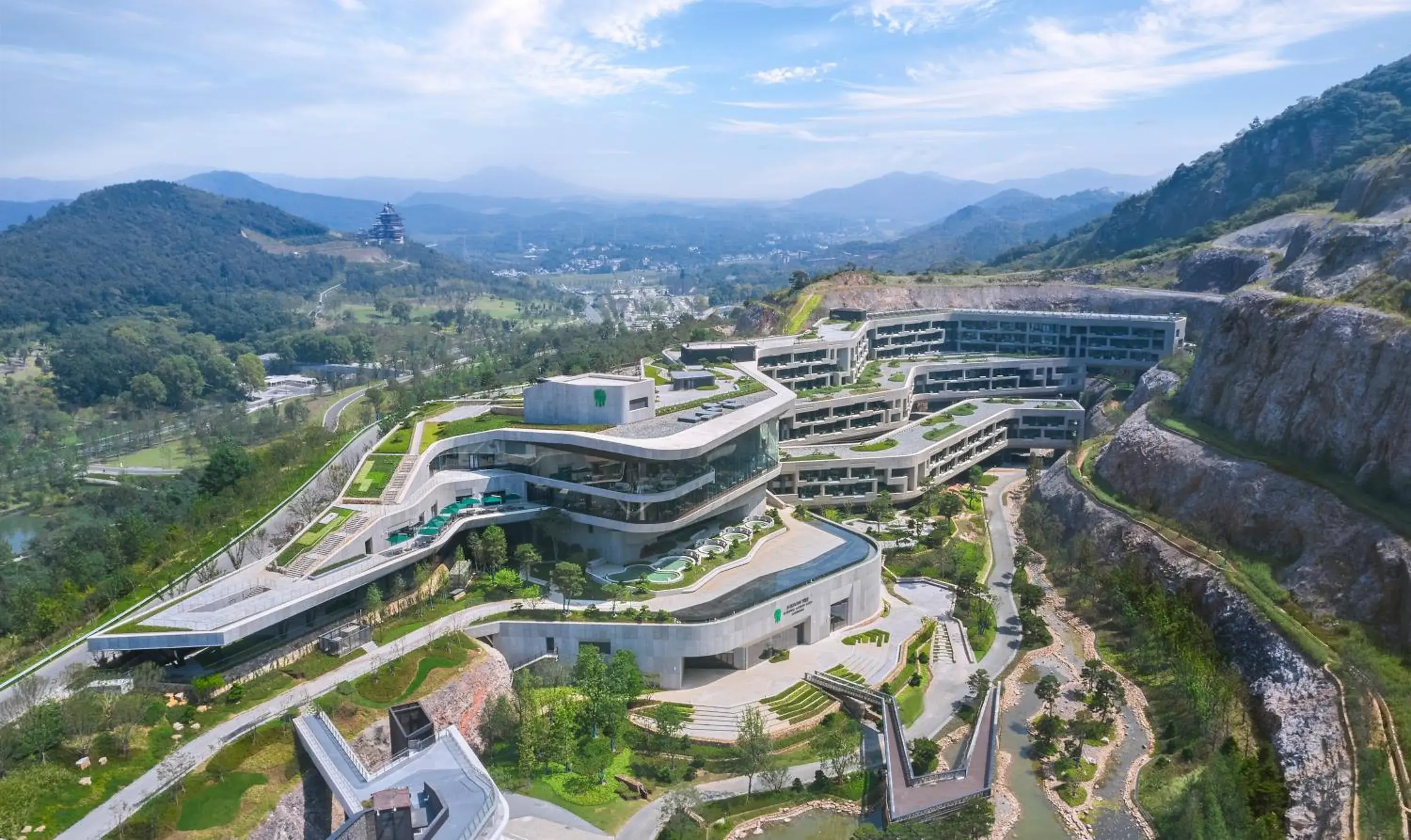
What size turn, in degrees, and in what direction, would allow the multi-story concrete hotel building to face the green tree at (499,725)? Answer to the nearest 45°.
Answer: approximately 45° to its right

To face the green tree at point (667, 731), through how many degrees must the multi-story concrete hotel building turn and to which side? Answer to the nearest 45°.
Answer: approximately 45° to its right

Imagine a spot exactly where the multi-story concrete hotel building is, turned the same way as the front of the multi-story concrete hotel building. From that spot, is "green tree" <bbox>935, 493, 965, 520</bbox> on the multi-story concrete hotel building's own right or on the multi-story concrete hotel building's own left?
on the multi-story concrete hotel building's own left

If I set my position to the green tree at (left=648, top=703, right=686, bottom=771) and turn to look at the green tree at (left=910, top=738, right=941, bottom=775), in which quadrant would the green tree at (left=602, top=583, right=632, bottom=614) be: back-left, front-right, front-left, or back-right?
back-left

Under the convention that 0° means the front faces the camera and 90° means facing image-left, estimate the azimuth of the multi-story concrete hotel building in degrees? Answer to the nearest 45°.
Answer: approximately 315°

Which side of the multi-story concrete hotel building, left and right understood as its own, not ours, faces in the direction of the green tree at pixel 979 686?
front

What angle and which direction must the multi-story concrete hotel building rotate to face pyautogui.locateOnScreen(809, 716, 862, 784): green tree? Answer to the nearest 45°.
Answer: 0° — it already faces it
